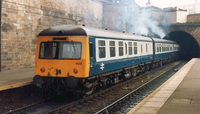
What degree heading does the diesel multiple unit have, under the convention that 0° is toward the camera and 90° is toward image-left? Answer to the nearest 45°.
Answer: approximately 45°

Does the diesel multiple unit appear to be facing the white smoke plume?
no
